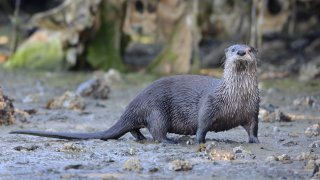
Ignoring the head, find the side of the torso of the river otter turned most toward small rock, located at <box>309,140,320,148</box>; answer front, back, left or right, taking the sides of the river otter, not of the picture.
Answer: front

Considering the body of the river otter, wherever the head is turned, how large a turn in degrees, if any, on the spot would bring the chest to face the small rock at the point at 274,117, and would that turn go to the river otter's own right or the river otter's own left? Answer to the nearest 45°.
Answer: approximately 45° to the river otter's own left

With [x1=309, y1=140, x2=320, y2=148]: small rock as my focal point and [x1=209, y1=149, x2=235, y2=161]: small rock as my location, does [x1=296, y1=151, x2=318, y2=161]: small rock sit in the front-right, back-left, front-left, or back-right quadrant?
front-right

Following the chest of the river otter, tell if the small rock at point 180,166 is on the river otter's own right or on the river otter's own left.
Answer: on the river otter's own right

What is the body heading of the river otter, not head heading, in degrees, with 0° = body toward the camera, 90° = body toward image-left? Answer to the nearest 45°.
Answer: approximately 270°

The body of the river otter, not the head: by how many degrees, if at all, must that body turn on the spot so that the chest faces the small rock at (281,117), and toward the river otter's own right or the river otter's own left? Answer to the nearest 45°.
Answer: approximately 45° to the river otter's own left

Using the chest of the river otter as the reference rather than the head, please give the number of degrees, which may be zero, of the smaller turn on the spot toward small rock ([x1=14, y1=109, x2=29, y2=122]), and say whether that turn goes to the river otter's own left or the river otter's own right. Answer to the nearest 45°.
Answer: approximately 135° to the river otter's own left

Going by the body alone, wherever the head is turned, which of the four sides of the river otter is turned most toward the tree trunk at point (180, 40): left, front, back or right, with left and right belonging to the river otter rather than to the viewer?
left

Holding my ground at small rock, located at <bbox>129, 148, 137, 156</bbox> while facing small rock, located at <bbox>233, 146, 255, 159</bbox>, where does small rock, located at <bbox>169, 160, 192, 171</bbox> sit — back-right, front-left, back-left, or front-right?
front-right

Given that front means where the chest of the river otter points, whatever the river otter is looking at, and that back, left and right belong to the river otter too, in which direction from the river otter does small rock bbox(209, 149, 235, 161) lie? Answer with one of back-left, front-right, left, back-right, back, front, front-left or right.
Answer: right
